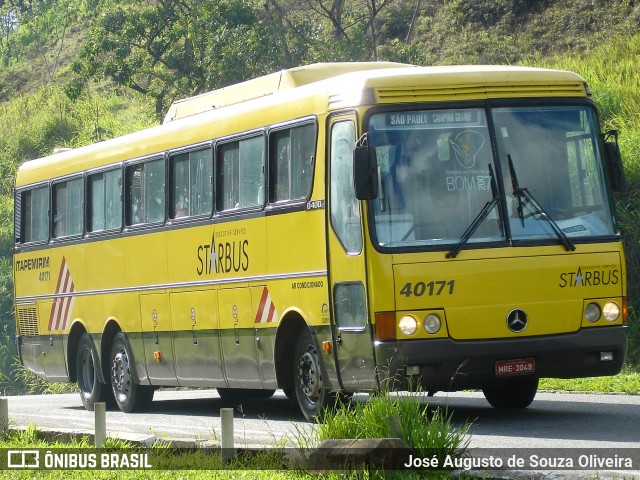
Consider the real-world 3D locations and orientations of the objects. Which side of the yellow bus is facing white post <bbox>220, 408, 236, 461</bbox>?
right

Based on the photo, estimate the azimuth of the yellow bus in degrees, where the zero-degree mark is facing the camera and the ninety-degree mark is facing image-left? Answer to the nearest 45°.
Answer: approximately 315°

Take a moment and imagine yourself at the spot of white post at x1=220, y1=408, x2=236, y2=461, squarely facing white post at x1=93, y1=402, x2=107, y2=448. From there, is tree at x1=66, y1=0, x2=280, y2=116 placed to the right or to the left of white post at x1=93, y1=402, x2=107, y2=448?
right

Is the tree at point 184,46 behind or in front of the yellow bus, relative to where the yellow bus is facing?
behind

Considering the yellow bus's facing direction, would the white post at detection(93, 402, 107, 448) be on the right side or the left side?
on its right
